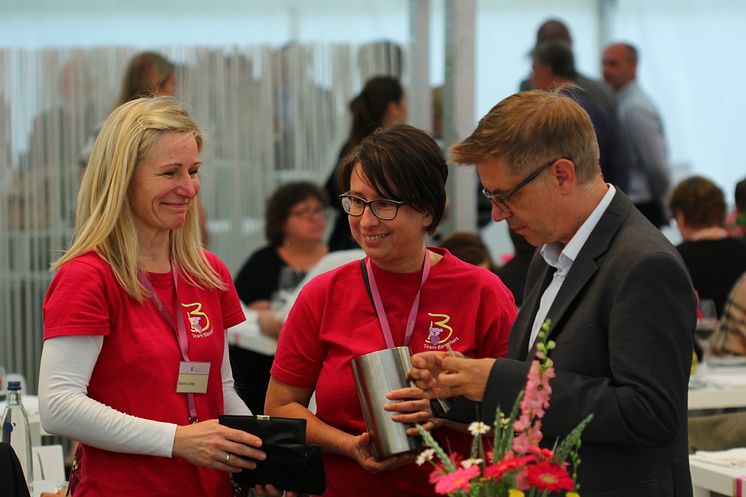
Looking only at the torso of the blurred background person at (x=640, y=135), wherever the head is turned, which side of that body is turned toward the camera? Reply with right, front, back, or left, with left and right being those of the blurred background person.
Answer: left

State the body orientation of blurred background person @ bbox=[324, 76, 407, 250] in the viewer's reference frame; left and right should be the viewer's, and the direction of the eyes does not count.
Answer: facing to the right of the viewer

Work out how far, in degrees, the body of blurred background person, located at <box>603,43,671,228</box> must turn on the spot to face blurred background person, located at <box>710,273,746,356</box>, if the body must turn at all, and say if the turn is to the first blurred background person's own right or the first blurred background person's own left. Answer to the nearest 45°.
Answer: approximately 90° to the first blurred background person's own left

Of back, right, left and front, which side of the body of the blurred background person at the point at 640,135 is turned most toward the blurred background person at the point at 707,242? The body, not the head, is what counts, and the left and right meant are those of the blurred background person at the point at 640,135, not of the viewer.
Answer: left

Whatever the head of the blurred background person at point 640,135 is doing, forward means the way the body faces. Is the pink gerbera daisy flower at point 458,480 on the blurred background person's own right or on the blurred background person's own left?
on the blurred background person's own left

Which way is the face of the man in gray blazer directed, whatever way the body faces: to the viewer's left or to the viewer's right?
to the viewer's left

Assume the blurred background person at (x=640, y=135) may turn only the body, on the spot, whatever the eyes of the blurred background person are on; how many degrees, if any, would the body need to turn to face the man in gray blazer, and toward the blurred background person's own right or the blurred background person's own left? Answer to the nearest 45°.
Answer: approximately 90° to the blurred background person's own left

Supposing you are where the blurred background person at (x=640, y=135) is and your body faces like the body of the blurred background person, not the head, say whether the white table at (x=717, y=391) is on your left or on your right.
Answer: on your left
